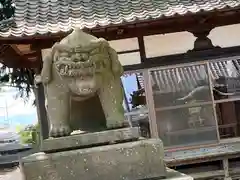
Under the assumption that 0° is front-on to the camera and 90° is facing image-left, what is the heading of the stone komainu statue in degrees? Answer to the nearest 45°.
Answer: approximately 0°
